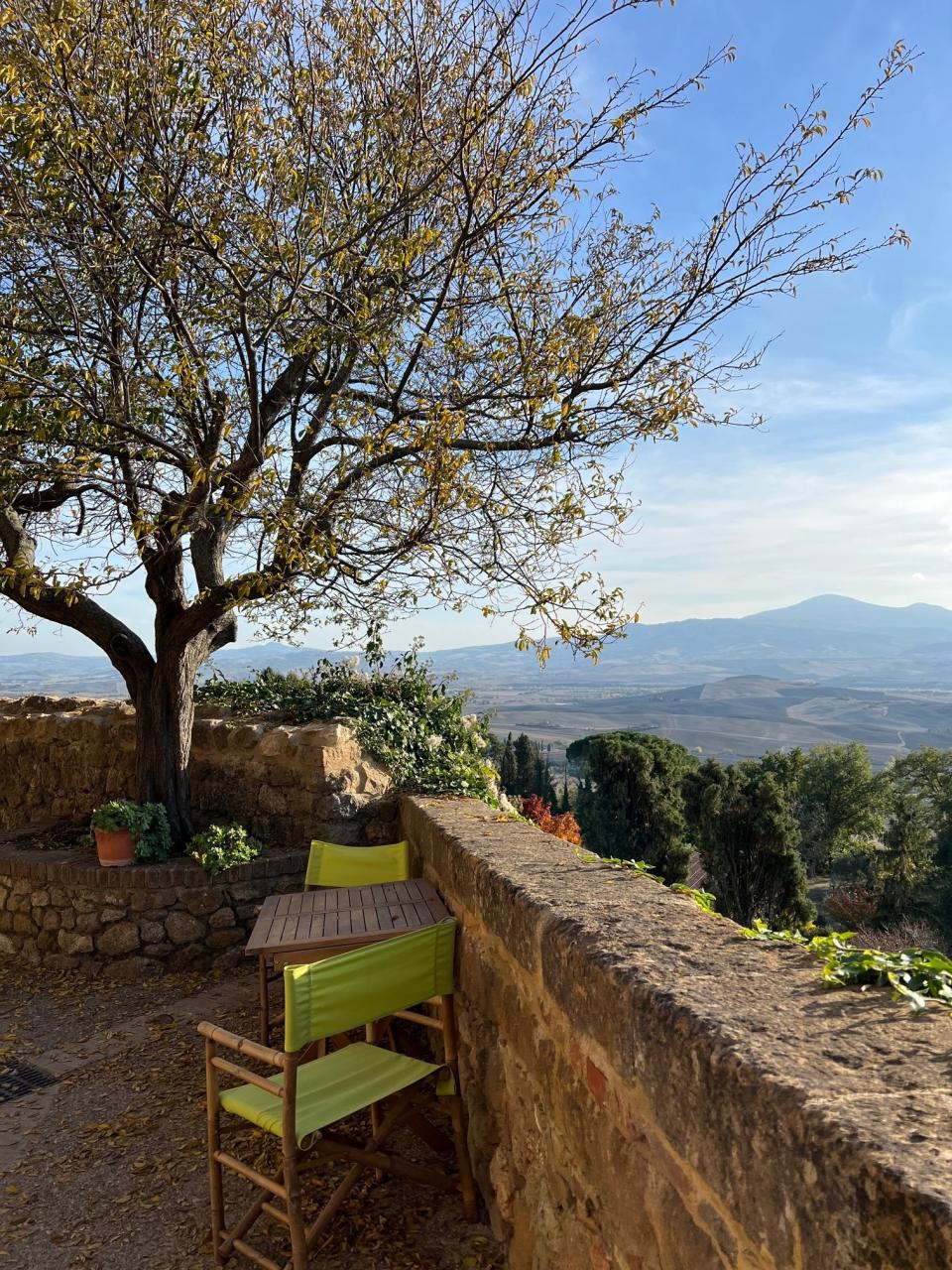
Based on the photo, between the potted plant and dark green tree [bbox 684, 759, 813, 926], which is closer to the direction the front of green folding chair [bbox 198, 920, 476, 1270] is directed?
the potted plant

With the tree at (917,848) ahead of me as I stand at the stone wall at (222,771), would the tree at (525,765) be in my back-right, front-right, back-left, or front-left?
front-left

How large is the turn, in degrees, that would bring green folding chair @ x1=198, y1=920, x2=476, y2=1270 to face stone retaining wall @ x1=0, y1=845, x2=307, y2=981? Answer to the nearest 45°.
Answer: approximately 45° to its right

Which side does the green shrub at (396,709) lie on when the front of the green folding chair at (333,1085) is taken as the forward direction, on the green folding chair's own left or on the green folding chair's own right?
on the green folding chair's own right
